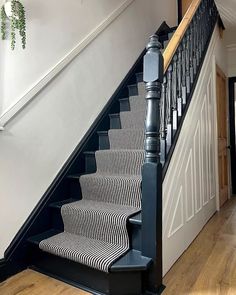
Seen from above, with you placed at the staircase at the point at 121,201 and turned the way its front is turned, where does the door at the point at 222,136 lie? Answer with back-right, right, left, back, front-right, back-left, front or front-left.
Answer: back

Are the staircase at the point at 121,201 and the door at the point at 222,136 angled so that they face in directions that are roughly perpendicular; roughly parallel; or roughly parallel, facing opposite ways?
roughly perpendicular

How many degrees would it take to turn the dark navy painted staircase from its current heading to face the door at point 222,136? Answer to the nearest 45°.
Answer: approximately 180°
